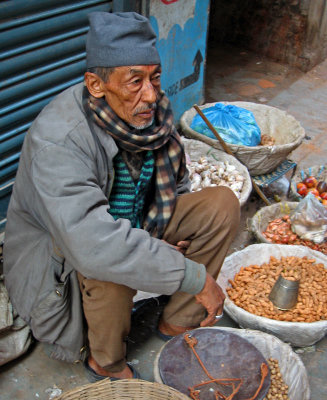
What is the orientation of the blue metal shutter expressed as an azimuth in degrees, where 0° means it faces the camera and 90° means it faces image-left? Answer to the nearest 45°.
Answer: approximately 315°

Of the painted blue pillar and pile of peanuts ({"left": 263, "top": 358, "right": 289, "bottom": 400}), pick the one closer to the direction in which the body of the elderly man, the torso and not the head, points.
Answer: the pile of peanuts

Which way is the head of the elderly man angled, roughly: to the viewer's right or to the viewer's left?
to the viewer's right

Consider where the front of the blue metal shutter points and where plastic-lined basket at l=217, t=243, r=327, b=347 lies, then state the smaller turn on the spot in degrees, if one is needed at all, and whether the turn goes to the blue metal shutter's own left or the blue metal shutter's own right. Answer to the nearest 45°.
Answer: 0° — it already faces it

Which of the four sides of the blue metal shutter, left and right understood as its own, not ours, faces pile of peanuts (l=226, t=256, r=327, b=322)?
front

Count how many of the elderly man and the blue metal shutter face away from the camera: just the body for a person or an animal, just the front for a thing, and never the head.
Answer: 0

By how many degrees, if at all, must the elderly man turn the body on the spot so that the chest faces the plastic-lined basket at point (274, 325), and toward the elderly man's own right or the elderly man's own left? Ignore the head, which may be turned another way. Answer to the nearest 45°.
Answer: approximately 45° to the elderly man's own left

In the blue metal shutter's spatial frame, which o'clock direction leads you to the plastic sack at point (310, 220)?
The plastic sack is roughly at 11 o'clock from the blue metal shutter.

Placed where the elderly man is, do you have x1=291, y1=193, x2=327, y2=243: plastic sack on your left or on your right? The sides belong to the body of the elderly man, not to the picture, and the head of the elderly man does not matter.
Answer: on your left

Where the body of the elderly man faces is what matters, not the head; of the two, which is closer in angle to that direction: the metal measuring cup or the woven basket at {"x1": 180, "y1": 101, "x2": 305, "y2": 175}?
the metal measuring cup

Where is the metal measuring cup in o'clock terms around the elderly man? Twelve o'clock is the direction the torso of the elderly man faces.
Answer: The metal measuring cup is roughly at 10 o'clock from the elderly man.
